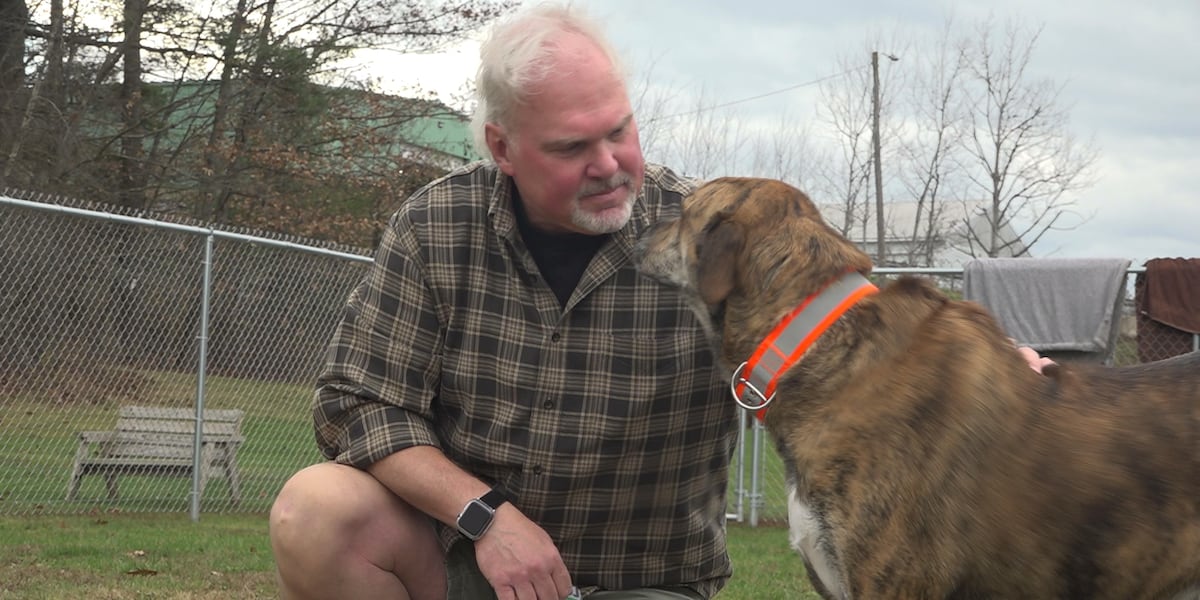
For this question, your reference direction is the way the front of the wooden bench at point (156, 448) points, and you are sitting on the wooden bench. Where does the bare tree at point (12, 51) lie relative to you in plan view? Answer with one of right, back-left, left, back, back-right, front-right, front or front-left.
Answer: back-right

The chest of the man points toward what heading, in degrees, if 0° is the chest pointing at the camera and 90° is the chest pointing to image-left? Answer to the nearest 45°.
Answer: approximately 0°

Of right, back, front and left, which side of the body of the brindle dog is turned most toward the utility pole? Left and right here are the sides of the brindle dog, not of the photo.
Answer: right

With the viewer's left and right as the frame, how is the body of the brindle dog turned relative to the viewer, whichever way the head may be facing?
facing to the left of the viewer

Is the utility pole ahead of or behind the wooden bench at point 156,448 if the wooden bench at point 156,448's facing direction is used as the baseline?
behind

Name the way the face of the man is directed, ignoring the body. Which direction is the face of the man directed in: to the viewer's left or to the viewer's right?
to the viewer's right

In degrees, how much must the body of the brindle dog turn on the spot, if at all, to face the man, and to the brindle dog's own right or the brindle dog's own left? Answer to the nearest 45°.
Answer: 0° — it already faces them

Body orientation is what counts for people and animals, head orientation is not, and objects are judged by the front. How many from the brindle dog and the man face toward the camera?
1

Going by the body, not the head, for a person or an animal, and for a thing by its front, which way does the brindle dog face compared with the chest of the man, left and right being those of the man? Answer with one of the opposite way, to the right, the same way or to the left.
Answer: to the right

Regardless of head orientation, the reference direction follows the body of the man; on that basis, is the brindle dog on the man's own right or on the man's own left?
on the man's own left

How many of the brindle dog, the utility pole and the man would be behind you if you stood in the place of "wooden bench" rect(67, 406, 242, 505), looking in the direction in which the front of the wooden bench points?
1
